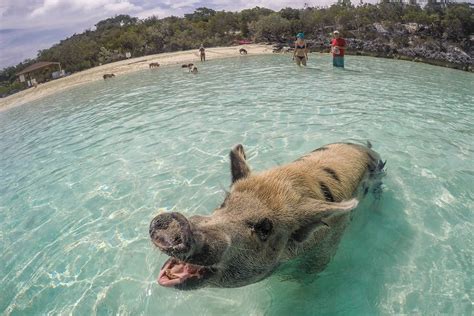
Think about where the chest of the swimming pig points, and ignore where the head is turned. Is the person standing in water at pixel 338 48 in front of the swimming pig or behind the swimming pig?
behind

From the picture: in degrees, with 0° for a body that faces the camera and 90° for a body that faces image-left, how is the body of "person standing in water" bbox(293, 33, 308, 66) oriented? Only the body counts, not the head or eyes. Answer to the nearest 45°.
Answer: approximately 0°

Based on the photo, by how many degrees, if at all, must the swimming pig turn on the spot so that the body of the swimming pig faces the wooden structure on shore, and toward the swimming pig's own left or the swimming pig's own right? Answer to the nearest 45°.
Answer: approximately 90° to the swimming pig's own right

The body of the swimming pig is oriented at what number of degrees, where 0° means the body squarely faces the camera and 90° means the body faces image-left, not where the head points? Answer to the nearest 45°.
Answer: approximately 45°
